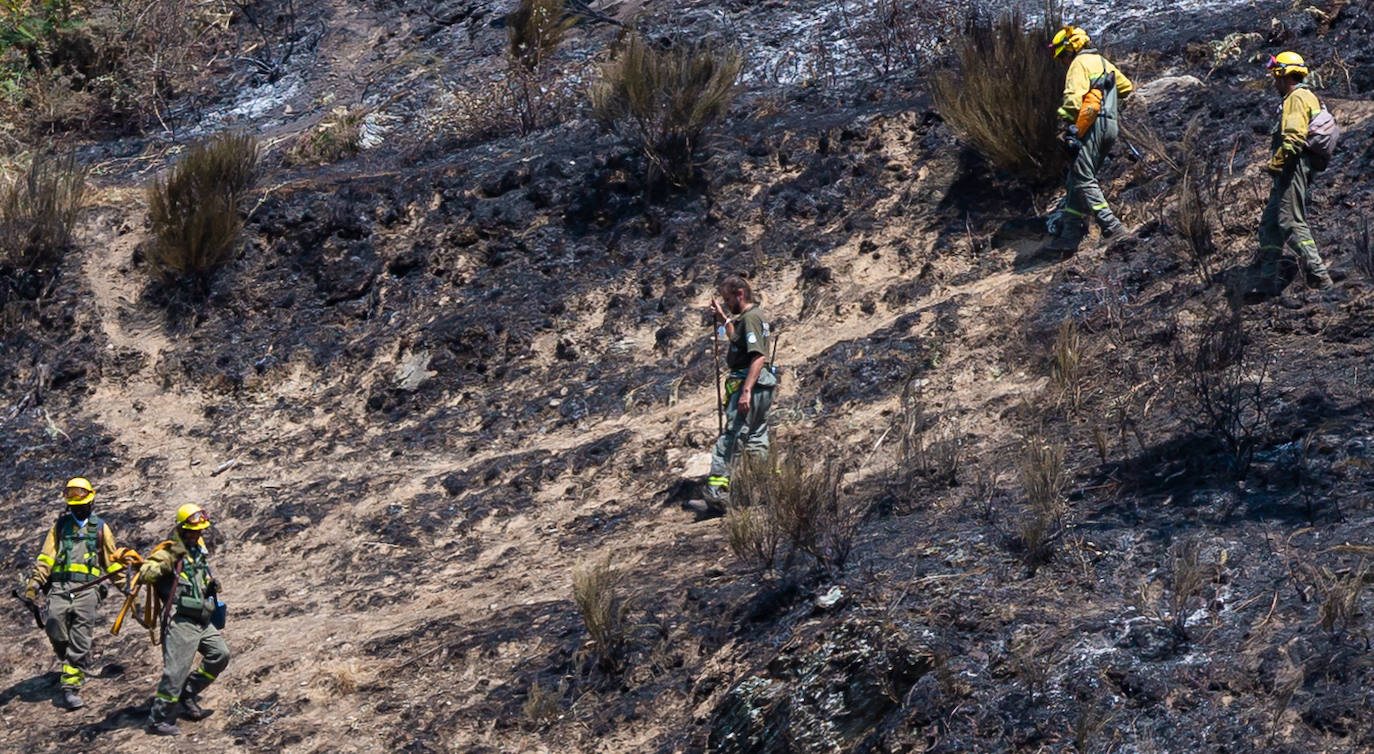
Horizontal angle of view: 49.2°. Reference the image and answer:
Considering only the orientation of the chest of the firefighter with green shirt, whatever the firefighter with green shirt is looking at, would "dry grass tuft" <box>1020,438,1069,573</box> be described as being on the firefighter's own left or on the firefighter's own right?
on the firefighter's own left

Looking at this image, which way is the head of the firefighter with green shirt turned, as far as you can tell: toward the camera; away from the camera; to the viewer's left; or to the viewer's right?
to the viewer's left

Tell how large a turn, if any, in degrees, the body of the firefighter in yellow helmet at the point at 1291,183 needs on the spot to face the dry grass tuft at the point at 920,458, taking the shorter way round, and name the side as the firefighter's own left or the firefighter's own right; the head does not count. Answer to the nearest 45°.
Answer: approximately 45° to the firefighter's own left

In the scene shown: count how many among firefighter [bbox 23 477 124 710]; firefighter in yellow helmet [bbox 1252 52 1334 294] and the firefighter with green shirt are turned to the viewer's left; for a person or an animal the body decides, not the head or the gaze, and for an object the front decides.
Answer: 2

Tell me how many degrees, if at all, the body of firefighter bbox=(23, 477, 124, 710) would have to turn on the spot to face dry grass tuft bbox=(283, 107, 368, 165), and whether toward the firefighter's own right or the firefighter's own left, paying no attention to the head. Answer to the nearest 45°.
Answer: approximately 135° to the firefighter's own left

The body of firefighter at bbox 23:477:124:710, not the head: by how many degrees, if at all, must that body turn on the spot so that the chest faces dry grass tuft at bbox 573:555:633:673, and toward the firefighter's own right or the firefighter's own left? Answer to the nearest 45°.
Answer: approximately 45° to the firefighter's own left

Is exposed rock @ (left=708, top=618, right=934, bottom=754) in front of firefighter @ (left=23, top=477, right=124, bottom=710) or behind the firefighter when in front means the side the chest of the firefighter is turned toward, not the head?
in front

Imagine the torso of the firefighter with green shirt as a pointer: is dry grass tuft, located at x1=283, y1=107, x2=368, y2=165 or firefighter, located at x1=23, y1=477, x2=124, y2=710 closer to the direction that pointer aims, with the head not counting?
the firefighter

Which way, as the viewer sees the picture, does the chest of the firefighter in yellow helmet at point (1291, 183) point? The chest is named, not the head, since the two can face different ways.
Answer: to the viewer's left

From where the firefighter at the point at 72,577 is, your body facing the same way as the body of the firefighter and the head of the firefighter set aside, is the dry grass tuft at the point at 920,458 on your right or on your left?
on your left

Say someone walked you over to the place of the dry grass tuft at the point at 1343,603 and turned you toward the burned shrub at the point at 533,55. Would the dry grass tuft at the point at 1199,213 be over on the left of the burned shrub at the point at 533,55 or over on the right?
right

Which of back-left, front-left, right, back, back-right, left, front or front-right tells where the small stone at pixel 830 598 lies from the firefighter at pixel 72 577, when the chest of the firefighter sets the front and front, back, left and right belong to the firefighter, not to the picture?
front-left

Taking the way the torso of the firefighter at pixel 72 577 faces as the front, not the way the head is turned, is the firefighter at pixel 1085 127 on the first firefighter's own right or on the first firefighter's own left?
on the first firefighter's own left

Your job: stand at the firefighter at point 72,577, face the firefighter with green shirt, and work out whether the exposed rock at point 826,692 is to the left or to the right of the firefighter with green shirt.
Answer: right

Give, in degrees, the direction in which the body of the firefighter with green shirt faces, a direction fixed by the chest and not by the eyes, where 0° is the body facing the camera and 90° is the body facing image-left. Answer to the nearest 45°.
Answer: approximately 90°
